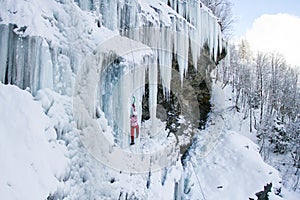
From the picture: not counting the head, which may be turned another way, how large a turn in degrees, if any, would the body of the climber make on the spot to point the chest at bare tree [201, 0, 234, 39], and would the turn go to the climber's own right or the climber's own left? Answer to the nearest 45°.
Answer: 0° — they already face it

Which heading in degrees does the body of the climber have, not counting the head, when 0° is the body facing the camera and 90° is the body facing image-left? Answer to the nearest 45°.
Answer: approximately 180°

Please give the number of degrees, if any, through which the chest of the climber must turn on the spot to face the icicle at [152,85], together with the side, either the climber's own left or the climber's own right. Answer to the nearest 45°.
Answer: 0° — they already face it
